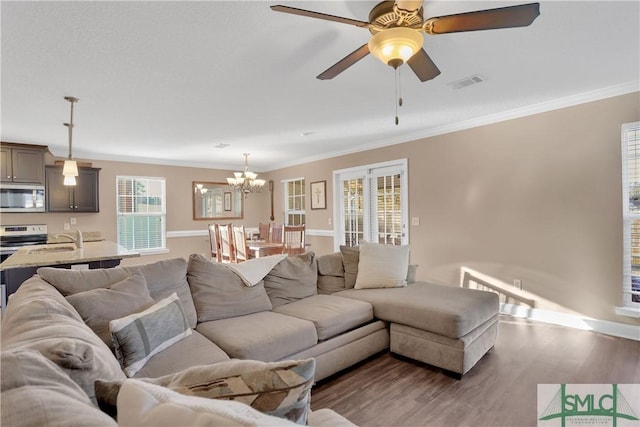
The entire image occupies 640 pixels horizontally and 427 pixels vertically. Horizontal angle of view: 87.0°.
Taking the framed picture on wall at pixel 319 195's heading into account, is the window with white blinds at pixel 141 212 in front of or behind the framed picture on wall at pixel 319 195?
in front

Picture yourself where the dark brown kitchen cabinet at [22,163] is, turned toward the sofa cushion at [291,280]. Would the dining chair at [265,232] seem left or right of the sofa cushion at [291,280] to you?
left

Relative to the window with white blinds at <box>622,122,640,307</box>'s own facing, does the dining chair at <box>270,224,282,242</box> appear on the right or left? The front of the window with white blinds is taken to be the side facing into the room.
on its right

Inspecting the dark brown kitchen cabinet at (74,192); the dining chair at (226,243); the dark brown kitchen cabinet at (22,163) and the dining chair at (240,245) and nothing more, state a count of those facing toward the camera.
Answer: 2

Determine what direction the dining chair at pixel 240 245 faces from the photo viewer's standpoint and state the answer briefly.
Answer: facing away from the viewer and to the right of the viewer

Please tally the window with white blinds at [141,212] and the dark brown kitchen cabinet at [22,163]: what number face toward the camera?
2

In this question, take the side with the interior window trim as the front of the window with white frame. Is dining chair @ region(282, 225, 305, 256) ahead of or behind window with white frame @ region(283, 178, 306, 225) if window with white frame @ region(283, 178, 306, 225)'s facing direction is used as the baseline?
ahead

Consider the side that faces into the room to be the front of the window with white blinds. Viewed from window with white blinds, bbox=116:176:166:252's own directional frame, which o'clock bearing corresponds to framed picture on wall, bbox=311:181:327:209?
The framed picture on wall is roughly at 10 o'clock from the window with white blinds.

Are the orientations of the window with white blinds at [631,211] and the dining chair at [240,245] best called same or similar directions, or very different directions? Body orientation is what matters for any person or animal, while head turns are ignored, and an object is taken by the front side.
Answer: very different directions

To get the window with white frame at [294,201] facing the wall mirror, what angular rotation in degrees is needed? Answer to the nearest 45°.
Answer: approximately 45° to its right

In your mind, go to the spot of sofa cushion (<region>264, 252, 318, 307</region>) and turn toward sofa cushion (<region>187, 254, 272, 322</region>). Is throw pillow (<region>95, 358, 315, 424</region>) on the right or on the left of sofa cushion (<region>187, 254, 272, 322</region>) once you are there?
left

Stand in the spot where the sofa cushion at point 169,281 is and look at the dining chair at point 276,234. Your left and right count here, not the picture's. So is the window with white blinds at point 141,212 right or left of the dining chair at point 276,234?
left

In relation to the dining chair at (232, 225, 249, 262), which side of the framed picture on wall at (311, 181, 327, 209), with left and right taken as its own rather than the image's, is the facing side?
front

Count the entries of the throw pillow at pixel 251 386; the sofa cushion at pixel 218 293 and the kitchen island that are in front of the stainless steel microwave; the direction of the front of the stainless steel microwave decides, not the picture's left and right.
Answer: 3
